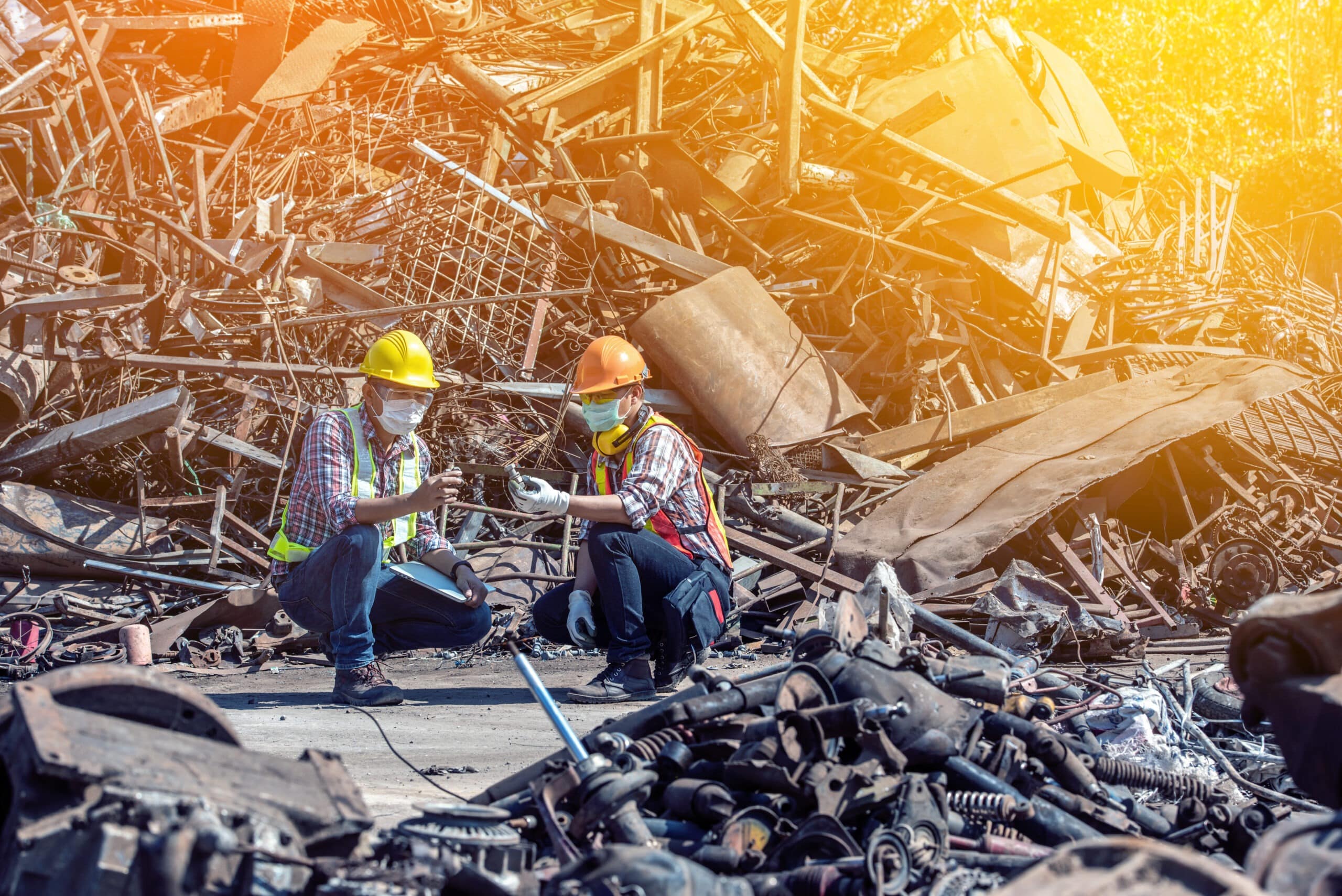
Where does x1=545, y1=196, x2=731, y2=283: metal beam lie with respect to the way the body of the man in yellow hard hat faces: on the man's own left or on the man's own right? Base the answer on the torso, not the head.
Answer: on the man's own left

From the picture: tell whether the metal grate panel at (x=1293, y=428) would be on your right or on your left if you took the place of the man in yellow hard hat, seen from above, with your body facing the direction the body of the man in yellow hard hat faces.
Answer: on your left

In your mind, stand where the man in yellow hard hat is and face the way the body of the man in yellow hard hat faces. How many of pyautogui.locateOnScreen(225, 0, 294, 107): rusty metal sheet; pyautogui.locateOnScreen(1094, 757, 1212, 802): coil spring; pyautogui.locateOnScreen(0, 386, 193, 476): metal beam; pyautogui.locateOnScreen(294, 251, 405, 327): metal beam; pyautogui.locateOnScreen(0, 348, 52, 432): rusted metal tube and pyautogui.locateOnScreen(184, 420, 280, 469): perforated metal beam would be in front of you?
1

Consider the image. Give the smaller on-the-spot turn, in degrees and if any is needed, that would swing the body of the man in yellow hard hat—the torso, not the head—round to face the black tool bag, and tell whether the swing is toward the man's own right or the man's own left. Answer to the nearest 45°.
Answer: approximately 45° to the man's own left

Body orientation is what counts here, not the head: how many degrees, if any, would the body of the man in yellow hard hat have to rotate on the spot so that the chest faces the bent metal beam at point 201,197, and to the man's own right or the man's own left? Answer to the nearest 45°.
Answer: approximately 135° to the man's own left

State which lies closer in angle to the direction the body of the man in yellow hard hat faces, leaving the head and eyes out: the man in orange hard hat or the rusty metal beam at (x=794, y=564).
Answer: the man in orange hard hat

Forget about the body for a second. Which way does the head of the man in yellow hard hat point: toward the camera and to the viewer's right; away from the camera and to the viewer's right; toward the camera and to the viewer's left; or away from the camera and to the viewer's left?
toward the camera and to the viewer's right

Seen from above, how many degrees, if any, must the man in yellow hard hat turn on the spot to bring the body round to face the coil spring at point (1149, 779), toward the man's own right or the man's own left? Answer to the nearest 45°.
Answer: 0° — they already face it

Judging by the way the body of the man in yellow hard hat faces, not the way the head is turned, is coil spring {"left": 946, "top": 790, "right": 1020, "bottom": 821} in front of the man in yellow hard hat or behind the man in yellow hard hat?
in front

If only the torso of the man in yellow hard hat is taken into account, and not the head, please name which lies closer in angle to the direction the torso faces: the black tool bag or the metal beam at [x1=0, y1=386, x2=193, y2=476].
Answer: the black tool bag
